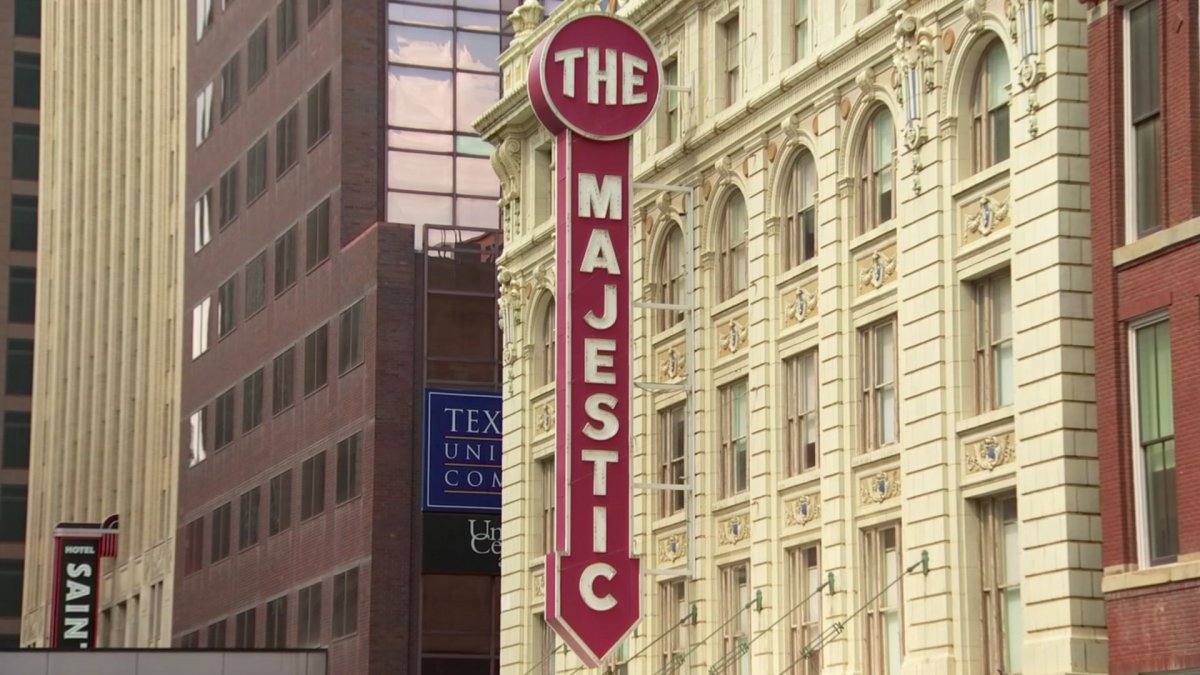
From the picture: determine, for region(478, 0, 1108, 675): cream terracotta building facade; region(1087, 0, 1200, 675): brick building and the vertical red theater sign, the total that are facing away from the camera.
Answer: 0

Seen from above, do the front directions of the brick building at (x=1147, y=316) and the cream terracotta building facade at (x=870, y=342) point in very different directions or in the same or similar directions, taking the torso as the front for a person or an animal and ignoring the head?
same or similar directions

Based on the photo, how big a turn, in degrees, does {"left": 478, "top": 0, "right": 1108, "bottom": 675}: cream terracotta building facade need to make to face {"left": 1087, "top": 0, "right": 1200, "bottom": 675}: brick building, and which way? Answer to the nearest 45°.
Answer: approximately 90° to its left

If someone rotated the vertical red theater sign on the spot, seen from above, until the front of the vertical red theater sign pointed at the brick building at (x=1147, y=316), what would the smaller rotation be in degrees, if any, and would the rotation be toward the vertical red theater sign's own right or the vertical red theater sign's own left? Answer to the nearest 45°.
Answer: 0° — it already faces it

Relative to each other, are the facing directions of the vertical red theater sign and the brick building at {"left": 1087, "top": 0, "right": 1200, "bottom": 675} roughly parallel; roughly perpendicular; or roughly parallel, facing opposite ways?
roughly perpendicular

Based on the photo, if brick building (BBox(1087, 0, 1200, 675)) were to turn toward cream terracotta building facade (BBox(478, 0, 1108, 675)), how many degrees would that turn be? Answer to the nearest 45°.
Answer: approximately 90° to its right

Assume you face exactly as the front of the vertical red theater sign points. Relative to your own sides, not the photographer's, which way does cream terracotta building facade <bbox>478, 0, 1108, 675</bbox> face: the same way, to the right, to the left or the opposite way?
to the right

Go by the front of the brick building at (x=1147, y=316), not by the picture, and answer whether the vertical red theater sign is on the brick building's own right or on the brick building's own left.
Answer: on the brick building's own right

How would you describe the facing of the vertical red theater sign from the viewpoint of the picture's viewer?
facing the viewer and to the right of the viewer

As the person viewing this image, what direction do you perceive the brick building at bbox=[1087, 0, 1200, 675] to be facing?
facing the viewer and to the left of the viewer
